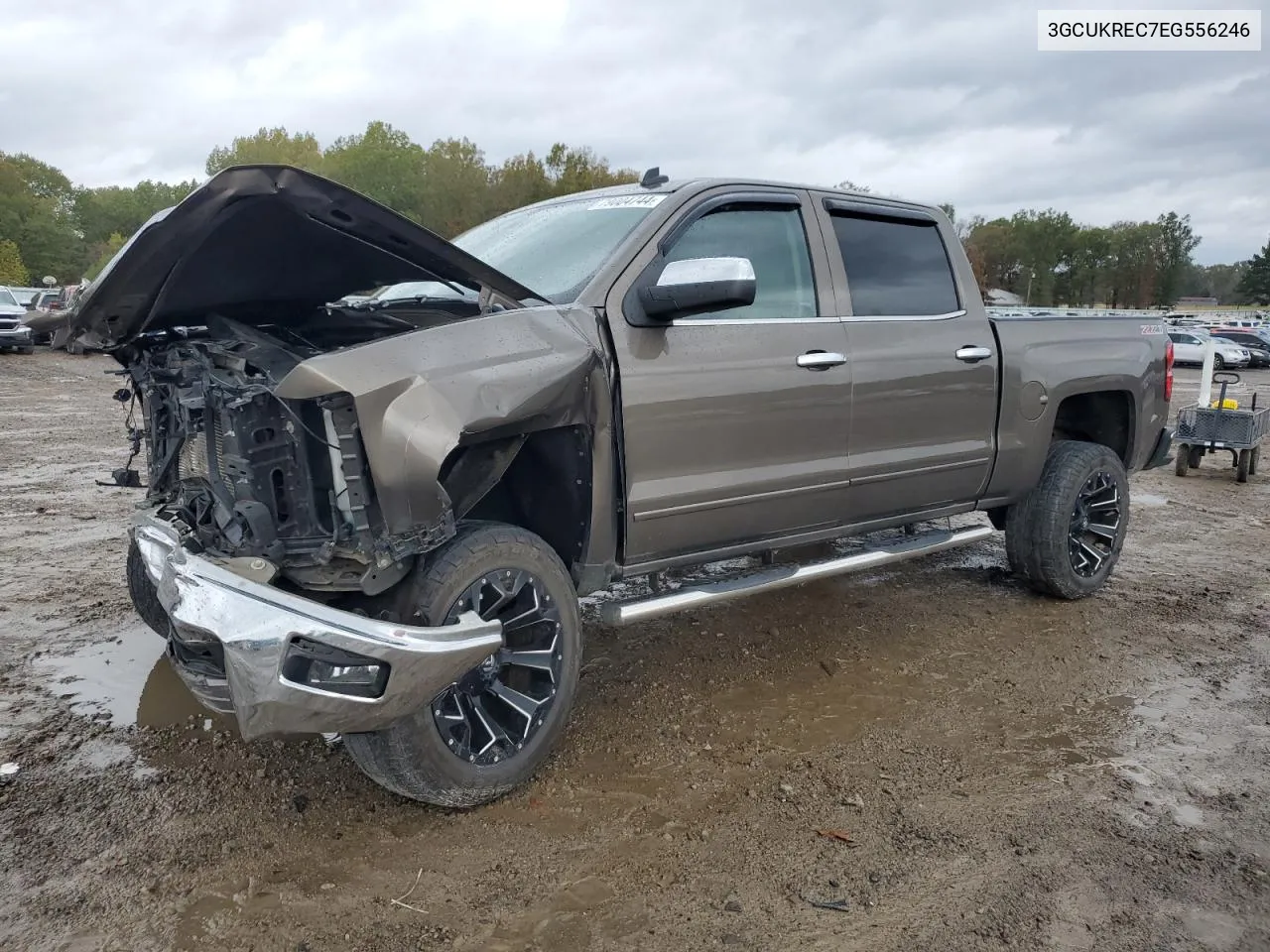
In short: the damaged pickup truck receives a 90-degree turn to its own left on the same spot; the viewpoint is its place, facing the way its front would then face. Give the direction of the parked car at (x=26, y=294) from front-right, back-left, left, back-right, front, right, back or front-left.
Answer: back

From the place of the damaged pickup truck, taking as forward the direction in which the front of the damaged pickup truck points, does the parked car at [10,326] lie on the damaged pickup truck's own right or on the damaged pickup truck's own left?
on the damaged pickup truck's own right

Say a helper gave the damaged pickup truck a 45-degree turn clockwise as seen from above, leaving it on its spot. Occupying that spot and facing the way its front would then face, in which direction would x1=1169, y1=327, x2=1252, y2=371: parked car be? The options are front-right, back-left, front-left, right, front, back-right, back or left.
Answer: back-right

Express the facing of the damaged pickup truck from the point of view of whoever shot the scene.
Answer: facing the viewer and to the left of the viewer

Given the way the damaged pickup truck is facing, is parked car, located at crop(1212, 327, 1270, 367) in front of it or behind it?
behind

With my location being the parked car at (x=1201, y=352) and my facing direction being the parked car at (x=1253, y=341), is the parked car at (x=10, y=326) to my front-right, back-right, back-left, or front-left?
back-left
